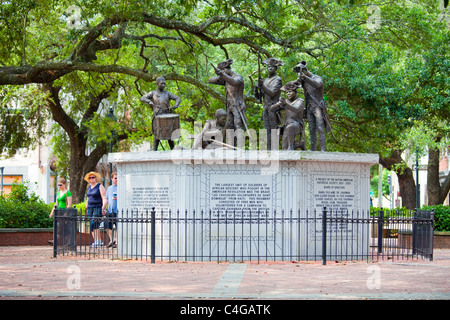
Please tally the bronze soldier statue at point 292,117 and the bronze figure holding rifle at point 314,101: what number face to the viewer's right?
0

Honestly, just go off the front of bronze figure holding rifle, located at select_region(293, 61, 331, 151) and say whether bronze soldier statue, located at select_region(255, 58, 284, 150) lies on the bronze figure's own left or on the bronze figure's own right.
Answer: on the bronze figure's own right

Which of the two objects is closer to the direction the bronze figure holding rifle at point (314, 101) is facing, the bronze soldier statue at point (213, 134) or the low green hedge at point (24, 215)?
the bronze soldier statue

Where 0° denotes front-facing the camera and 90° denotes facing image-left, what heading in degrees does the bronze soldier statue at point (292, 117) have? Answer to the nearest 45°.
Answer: approximately 45°

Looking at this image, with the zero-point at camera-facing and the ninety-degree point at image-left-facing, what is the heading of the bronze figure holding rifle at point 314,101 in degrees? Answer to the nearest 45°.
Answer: approximately 45°

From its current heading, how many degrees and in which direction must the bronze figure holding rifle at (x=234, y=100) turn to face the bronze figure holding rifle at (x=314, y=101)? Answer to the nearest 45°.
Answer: approximately 135° to its left

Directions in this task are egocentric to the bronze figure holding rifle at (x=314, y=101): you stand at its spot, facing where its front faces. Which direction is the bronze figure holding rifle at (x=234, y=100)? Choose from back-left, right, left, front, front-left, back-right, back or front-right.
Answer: front-right
